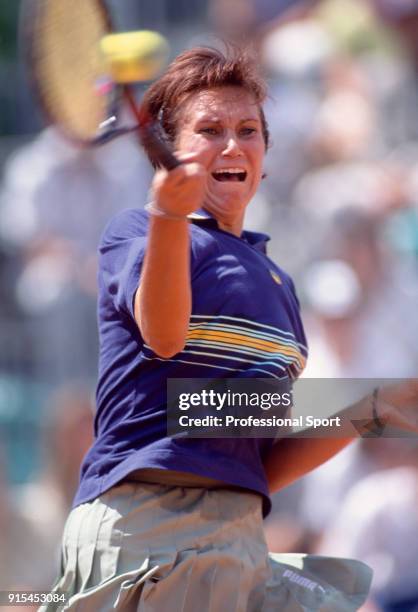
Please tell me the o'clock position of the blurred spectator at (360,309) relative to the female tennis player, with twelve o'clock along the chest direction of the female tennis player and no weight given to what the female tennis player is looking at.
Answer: The blurred spectator is roughly at 8 o'clock from the female tennis player.

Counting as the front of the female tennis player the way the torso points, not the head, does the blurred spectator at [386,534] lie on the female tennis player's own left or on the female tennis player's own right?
on the female tennis player's own left
